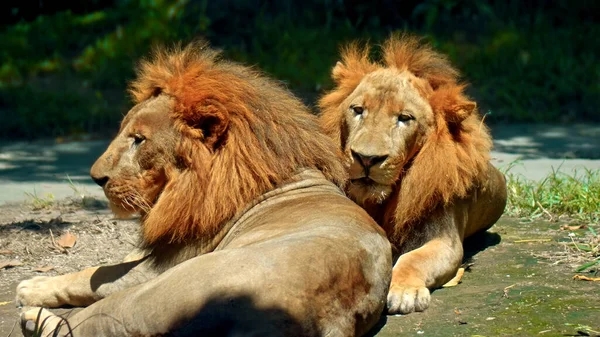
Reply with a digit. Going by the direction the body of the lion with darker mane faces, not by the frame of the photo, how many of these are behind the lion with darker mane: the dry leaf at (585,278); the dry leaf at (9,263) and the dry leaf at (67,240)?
1

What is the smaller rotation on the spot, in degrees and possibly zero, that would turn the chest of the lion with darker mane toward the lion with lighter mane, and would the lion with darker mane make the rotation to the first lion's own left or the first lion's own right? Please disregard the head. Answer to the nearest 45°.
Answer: approximately 180°

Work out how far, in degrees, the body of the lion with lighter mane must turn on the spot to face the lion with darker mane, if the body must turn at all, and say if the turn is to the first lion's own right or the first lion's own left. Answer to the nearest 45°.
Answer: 0° — it already faces it

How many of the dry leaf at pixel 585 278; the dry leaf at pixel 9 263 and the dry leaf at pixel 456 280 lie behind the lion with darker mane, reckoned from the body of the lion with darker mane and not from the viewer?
2

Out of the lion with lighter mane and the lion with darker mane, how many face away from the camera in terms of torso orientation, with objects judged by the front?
0

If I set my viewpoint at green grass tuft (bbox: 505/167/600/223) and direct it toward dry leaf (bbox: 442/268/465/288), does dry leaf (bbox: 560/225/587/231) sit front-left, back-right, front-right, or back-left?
front-left

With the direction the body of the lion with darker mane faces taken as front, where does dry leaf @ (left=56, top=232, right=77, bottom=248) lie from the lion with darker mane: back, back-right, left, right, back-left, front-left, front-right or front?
front-right

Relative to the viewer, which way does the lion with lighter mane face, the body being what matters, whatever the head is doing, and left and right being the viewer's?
facing the viewer and to the left of the viewer

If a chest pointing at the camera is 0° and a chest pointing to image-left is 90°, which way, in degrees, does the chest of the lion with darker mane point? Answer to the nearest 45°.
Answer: approximately 90°
